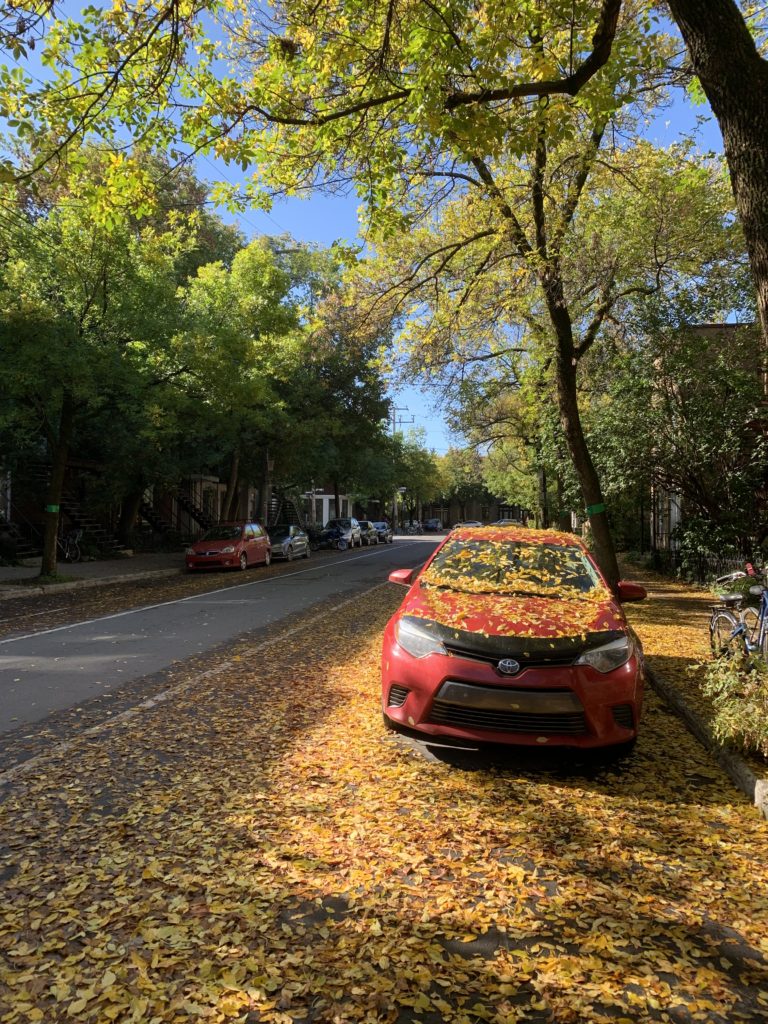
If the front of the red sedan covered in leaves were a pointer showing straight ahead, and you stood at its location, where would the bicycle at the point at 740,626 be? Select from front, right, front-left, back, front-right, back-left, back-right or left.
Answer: back-left

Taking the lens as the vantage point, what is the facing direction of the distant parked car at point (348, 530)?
facing the viewer and to the left of the viewer

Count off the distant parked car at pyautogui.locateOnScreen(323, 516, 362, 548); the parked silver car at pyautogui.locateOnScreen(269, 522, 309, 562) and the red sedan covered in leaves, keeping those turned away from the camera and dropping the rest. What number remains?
0

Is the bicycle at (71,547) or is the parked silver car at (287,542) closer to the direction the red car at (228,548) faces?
the bicycle

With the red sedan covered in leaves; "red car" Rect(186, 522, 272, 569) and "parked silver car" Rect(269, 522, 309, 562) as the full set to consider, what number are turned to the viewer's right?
0

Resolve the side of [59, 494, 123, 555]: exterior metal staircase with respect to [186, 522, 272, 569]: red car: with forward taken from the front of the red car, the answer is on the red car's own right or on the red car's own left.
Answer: on the red car's own right

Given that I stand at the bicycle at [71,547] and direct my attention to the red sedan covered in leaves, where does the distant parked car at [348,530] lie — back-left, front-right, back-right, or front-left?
back-left

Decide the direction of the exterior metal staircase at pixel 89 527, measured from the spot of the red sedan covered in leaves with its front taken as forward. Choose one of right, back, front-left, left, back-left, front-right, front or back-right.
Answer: back-right

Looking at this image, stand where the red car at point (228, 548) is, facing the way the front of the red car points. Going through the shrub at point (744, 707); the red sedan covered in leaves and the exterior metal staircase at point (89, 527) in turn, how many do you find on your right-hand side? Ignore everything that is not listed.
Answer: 1

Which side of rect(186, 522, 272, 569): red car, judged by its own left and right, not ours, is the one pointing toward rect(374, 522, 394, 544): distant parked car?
back

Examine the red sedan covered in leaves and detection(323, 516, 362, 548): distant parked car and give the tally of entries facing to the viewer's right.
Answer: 0

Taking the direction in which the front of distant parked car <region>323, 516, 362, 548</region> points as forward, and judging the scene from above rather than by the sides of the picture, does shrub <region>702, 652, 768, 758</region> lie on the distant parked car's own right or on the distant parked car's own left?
on the distant parked car's own left

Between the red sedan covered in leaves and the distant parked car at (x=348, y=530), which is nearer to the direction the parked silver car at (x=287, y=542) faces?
the red sedan covered in leaves

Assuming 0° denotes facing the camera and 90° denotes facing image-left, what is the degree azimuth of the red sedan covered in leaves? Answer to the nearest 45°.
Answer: approximately 0°

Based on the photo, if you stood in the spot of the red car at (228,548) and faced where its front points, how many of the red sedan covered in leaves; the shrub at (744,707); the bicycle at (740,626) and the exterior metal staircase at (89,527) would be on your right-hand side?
1
